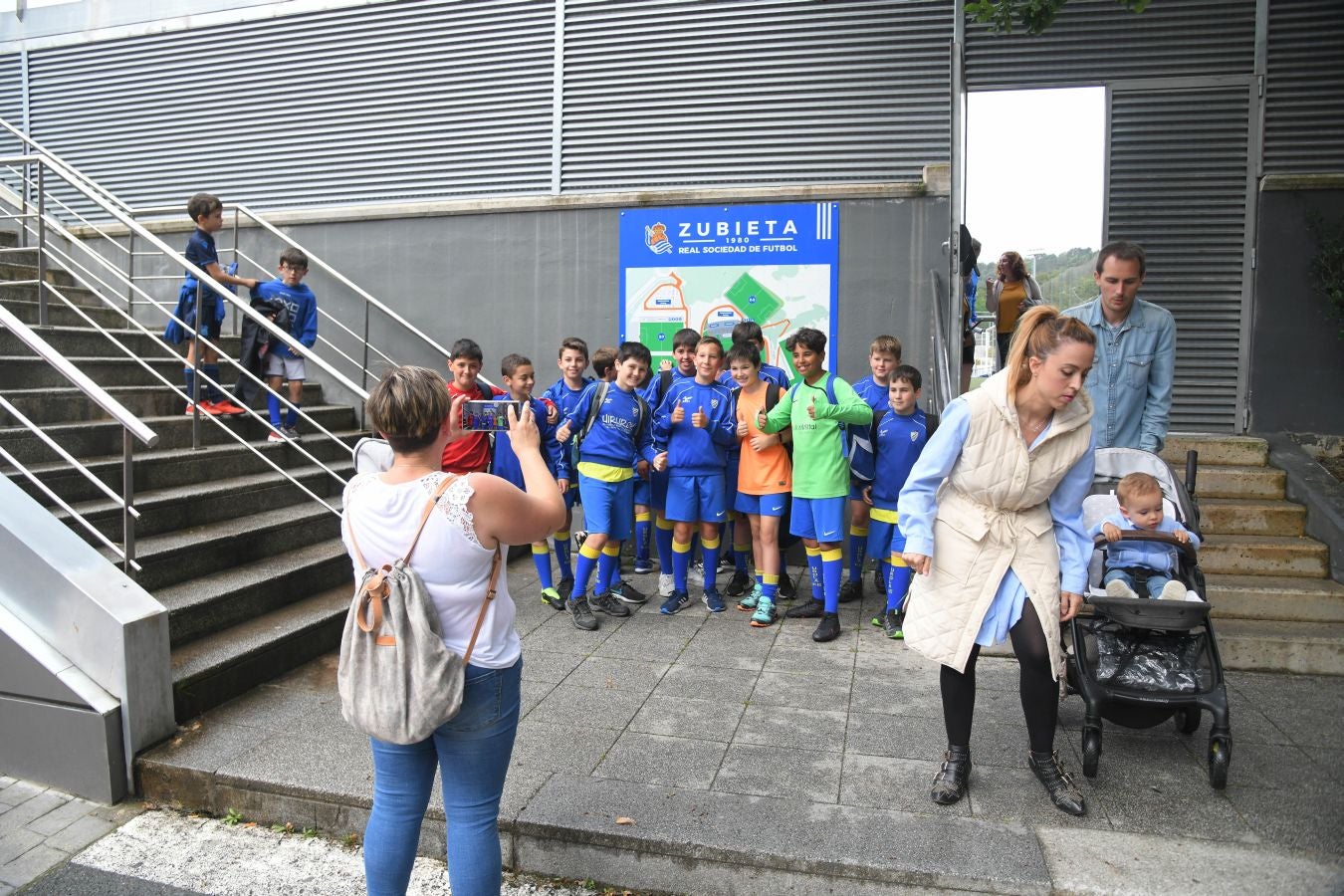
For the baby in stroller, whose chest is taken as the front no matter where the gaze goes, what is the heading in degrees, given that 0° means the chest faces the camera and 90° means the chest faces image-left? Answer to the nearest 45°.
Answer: approximately 0°

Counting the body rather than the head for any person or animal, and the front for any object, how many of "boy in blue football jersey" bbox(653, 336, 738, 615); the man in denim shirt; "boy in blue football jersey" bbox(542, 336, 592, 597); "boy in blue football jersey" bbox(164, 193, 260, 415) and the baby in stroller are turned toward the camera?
4

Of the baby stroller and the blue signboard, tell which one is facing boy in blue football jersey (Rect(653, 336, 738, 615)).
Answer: the blue signboard

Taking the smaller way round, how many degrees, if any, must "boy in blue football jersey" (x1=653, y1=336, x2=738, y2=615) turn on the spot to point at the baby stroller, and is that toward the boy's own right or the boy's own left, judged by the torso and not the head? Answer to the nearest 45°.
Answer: approximately 45° to the boy's own left

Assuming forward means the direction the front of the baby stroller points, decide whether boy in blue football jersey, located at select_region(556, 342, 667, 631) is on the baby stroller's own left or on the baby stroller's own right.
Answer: on the baby stroller's own right

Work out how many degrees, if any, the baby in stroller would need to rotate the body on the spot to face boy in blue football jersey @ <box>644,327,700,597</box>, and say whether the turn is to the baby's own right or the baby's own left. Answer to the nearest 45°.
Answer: approximately 135° to the baby's own right

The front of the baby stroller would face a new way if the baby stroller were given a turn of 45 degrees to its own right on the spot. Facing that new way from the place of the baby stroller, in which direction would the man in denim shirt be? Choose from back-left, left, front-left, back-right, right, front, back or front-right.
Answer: back-right

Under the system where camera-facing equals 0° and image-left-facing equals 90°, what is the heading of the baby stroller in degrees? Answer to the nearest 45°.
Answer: approximately 0°

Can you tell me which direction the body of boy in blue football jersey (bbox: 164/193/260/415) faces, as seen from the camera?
to the viewer's right

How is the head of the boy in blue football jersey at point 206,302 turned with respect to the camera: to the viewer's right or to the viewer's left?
to the viewer's right
